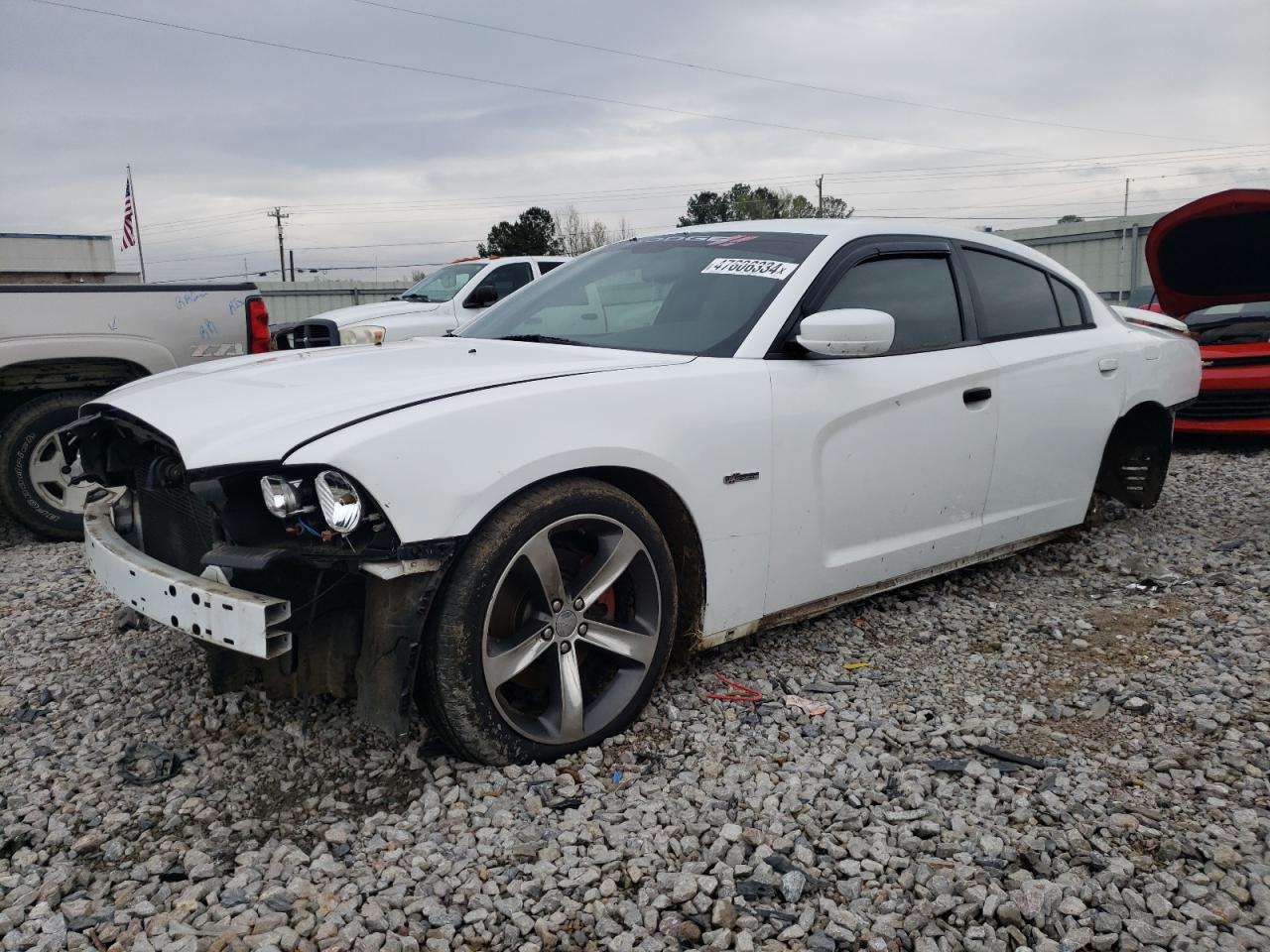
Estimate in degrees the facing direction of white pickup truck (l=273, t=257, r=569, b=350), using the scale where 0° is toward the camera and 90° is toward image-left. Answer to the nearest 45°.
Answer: approximately 45°

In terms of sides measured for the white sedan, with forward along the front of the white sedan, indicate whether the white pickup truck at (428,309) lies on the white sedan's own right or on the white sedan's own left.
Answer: on the white sedan's own right

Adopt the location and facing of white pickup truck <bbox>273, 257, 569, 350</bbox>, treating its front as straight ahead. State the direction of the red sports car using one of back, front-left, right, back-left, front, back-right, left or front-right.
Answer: left

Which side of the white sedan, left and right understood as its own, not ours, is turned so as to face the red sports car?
back

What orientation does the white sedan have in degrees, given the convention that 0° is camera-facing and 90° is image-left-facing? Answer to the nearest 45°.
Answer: approximately 45°

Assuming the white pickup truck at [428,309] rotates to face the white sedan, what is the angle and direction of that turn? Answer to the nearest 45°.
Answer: approximately 45° to its left

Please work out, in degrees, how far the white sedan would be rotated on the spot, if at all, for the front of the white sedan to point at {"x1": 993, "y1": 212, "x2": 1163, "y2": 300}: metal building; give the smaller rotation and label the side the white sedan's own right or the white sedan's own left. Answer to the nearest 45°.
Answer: approximately 180°

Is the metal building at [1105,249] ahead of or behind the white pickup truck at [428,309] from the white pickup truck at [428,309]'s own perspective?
behind
